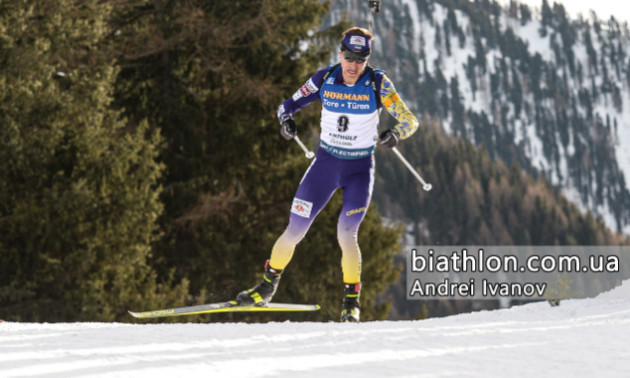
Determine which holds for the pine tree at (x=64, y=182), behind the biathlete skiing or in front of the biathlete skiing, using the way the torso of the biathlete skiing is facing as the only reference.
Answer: behind

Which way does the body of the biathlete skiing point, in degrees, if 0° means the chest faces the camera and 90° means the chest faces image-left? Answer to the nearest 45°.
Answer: approximately 0°
